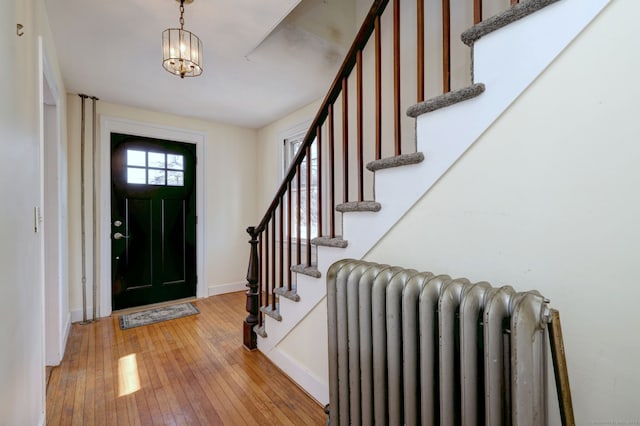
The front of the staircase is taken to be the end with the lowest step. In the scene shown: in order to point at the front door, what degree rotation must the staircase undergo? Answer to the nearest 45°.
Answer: approximately 45° to its left

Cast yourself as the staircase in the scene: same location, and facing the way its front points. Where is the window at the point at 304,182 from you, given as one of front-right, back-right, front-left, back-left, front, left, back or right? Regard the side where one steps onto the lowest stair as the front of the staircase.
front

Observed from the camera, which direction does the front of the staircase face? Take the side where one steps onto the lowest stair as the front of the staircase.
facing away from the viewer and to the left of the viewer

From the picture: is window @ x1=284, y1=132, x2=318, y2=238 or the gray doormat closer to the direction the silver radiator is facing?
the gray doormat

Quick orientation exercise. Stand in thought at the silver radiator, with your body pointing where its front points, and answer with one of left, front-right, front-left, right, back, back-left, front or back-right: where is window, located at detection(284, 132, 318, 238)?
right

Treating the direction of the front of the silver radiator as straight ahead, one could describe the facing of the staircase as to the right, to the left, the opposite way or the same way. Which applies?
to the right

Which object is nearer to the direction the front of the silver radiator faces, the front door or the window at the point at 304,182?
the front door

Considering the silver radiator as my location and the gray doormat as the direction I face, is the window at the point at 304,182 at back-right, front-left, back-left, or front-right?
front-right
